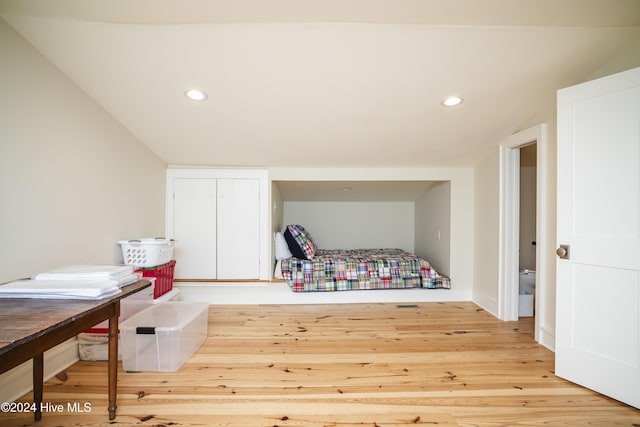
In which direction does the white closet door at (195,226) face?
toward the camera

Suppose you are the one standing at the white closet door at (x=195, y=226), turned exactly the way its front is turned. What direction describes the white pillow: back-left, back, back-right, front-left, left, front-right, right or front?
left

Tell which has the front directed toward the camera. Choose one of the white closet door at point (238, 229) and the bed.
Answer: the white closet door

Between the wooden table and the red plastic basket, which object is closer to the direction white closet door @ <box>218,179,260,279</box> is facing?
the wooden table

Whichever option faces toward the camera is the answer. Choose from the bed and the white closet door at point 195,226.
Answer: the white closet door

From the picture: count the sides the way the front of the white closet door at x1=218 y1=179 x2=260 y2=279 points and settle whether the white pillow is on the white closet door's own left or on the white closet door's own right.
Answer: on the white closet door's own left

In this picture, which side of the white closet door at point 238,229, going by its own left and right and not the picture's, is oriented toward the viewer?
front

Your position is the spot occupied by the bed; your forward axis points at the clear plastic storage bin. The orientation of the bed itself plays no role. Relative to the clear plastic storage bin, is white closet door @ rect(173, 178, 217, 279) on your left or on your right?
right

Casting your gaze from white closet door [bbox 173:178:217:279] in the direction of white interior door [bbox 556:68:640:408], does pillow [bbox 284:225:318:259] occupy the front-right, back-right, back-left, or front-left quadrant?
front-left

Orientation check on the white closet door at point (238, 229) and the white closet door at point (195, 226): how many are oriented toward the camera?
2

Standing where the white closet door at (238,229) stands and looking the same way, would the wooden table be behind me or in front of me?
in front

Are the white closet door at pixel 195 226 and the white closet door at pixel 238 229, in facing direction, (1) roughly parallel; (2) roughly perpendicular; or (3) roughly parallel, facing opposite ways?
roughly parallel

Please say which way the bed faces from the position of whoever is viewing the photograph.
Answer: facing to the right of the viewer

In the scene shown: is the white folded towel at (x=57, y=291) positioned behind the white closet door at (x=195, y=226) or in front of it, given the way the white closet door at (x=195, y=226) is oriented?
in front

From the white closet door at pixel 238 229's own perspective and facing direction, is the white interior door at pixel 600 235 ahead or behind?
ahead

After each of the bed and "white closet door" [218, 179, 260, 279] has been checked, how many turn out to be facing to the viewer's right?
1

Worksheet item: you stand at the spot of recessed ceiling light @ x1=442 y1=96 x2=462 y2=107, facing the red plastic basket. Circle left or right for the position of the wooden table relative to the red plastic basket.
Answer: left
